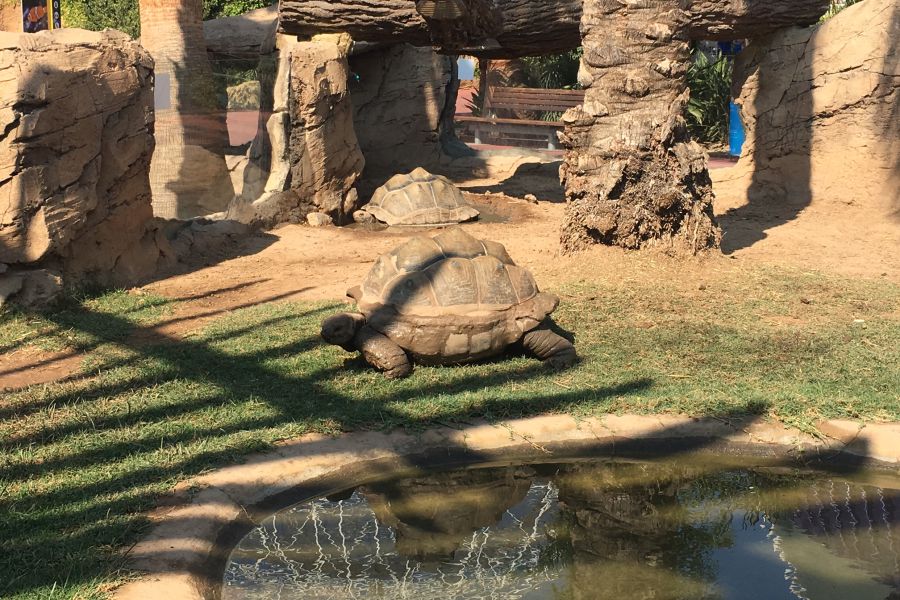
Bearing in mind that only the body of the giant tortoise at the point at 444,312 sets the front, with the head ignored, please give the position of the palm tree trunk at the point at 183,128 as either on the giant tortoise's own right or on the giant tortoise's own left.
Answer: on the giant tortoise's own right

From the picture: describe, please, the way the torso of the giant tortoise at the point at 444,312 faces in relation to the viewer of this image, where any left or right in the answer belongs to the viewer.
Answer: facing to the left of the viewer

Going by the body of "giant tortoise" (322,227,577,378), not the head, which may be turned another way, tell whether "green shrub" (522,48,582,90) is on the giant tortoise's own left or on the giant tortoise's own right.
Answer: on the giant tortoise's own right

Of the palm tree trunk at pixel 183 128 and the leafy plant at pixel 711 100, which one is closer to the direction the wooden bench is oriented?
the palm tree trunk

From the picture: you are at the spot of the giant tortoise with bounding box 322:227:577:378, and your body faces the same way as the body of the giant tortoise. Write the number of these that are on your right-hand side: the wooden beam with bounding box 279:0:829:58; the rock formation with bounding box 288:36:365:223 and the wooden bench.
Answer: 3

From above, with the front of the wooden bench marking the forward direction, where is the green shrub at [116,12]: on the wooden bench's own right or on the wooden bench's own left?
on the wooden bench's own right

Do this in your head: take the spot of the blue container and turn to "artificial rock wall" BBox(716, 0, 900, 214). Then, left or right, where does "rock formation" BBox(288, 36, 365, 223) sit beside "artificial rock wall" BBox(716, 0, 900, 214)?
right

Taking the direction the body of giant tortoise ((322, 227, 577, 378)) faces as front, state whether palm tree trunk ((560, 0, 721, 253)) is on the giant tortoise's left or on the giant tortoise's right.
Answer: on the giant tortoise's right

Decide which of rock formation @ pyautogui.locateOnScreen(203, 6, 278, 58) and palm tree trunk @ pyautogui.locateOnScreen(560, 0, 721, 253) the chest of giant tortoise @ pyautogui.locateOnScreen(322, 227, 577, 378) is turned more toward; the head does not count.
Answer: the rock formation

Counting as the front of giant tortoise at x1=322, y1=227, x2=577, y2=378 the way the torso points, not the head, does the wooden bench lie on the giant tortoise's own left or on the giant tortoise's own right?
on the giant tortoise's own right

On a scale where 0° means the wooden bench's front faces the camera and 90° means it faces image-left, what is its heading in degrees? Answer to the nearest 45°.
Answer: approximately 45°
